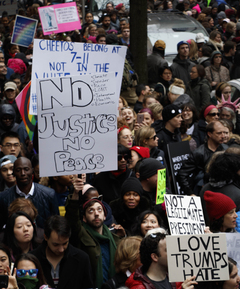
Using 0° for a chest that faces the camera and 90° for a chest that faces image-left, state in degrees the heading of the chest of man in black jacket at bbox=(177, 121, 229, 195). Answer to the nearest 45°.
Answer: approximately 315°

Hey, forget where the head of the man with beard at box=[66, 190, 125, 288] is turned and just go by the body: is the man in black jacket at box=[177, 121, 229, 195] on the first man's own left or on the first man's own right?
on the first man's own left

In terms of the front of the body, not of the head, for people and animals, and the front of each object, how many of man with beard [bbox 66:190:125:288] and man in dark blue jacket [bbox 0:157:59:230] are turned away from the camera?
0

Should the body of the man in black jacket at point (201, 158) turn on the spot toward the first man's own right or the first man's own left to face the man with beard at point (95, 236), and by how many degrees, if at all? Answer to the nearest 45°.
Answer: approximately 45° to the first man's own right

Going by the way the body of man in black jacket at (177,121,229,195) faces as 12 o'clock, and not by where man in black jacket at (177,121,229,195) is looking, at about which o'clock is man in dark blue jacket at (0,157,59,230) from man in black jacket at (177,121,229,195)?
man in dark blue jacket at (0,157,59,230) is roughly at 3 o'clock from man in black jacket at (177,121,229,195).

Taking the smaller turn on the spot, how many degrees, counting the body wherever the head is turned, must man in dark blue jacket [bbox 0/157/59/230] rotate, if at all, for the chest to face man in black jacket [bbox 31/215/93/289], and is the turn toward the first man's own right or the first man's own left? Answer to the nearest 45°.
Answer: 0° — they already face them

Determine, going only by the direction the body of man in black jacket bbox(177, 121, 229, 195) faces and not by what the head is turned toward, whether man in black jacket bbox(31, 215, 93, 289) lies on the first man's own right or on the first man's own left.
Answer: on the first man's own right

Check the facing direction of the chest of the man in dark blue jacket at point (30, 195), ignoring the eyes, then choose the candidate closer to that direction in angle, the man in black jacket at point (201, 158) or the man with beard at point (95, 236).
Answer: the man with beard

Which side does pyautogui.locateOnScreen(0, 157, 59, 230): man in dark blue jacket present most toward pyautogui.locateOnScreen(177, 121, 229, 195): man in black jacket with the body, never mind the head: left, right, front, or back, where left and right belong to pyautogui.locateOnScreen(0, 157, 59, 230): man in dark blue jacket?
left

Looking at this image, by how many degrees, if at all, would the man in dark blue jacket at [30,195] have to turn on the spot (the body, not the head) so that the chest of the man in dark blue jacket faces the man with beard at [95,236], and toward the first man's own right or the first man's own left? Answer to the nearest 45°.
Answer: approximately 45° to the first man's own left
